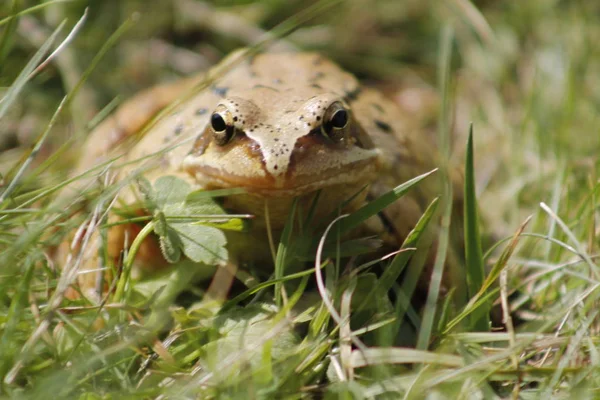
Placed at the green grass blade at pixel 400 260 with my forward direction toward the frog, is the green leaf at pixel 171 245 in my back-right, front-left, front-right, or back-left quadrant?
front-left

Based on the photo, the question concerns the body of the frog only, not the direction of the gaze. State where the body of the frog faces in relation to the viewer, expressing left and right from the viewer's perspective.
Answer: facing the viewer

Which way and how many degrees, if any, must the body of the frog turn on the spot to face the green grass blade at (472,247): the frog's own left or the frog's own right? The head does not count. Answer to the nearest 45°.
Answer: approximately 45° to the frog's own left
